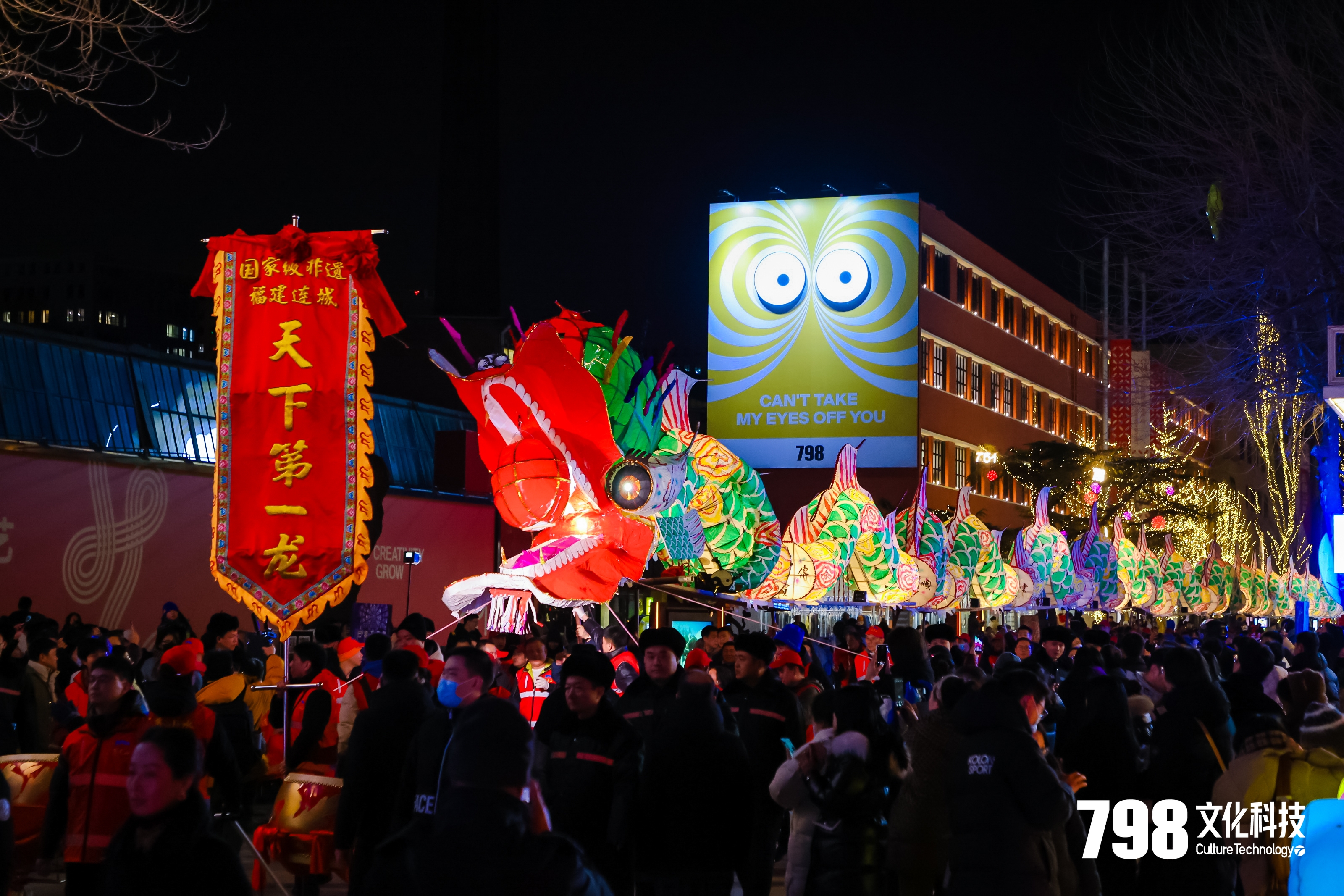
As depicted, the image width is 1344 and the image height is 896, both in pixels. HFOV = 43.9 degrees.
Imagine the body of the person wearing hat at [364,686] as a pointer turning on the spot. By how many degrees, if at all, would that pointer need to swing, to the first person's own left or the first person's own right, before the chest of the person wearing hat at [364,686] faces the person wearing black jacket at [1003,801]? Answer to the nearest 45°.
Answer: approximately 135° to the first person's own right

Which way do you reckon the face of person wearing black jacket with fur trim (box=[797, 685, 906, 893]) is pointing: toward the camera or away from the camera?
away from the camera

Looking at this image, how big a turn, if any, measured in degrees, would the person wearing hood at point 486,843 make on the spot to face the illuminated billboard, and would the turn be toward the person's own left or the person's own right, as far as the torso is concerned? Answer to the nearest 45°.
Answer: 0° — they already face it

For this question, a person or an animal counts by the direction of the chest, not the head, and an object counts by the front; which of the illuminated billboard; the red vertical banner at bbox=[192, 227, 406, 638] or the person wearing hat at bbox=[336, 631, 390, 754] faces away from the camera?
the person wearing hat

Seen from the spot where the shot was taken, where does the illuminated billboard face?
facing the viewer

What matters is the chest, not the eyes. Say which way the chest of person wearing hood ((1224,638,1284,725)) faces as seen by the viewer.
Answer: away from the camera

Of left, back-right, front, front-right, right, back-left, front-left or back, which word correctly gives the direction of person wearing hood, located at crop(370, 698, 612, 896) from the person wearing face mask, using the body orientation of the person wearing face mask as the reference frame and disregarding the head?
front-left

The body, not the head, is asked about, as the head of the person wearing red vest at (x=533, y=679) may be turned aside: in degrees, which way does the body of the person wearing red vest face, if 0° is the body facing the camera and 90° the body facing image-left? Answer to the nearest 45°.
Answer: approximately 0°

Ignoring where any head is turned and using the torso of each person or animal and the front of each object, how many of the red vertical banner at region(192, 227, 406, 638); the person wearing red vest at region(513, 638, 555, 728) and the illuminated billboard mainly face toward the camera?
3

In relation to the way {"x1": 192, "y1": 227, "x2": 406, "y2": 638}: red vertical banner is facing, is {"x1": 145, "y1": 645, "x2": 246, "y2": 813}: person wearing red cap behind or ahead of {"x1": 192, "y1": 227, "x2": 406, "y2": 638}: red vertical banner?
ahead

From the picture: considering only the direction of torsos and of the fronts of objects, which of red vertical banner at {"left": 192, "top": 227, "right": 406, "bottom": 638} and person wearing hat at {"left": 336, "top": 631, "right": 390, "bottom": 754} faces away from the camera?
the person wearing hat

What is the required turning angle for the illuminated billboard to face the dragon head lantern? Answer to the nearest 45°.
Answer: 0° — it already faces it

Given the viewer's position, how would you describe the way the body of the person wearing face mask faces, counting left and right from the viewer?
facing the viewer and to the left of the viewer

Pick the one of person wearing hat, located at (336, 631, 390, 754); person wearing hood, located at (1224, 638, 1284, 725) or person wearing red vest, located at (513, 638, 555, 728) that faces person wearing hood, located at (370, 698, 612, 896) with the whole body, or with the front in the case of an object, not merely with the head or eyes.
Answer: the person wearing red vest

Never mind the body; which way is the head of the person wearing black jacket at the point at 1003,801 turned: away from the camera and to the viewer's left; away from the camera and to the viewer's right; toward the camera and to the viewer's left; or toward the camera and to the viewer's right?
away from the camera and to the viewer's right

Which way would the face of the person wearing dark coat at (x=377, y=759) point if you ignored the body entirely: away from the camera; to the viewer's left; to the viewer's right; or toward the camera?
away from the camera

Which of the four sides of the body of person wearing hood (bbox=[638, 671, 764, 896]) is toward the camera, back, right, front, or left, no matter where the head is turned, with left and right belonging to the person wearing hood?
back

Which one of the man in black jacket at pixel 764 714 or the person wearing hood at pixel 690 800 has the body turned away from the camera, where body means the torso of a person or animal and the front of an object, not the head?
the person wearing hood

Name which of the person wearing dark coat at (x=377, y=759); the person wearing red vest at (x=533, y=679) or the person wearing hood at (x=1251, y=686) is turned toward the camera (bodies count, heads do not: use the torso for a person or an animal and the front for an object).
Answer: the person wearing red vest
